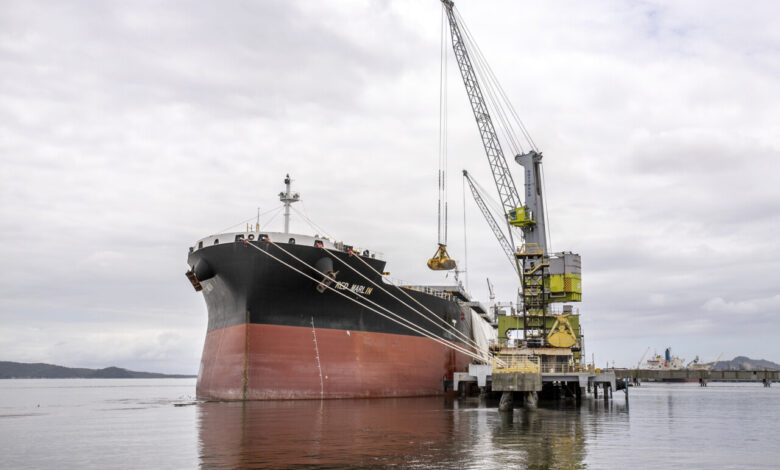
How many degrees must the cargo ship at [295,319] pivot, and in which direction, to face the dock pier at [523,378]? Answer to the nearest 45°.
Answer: approximately 90° to its left
